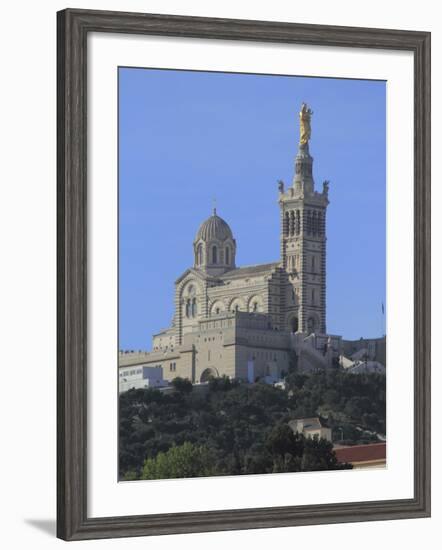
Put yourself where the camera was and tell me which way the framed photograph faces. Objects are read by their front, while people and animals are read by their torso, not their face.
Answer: facing the viewer and to the right of the viewer
